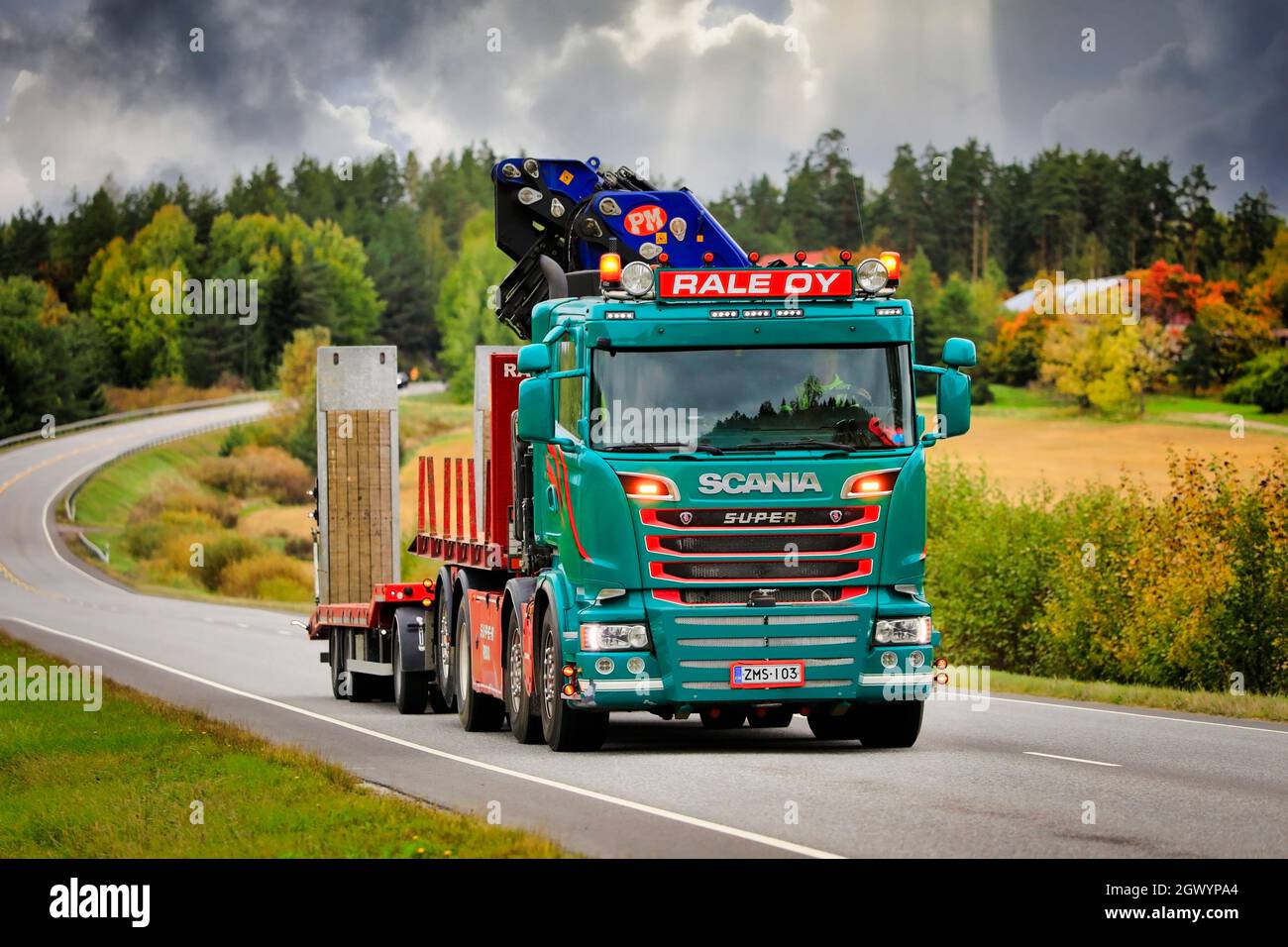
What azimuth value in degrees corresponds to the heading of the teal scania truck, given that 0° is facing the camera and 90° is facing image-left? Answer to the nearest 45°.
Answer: approximately 0°
